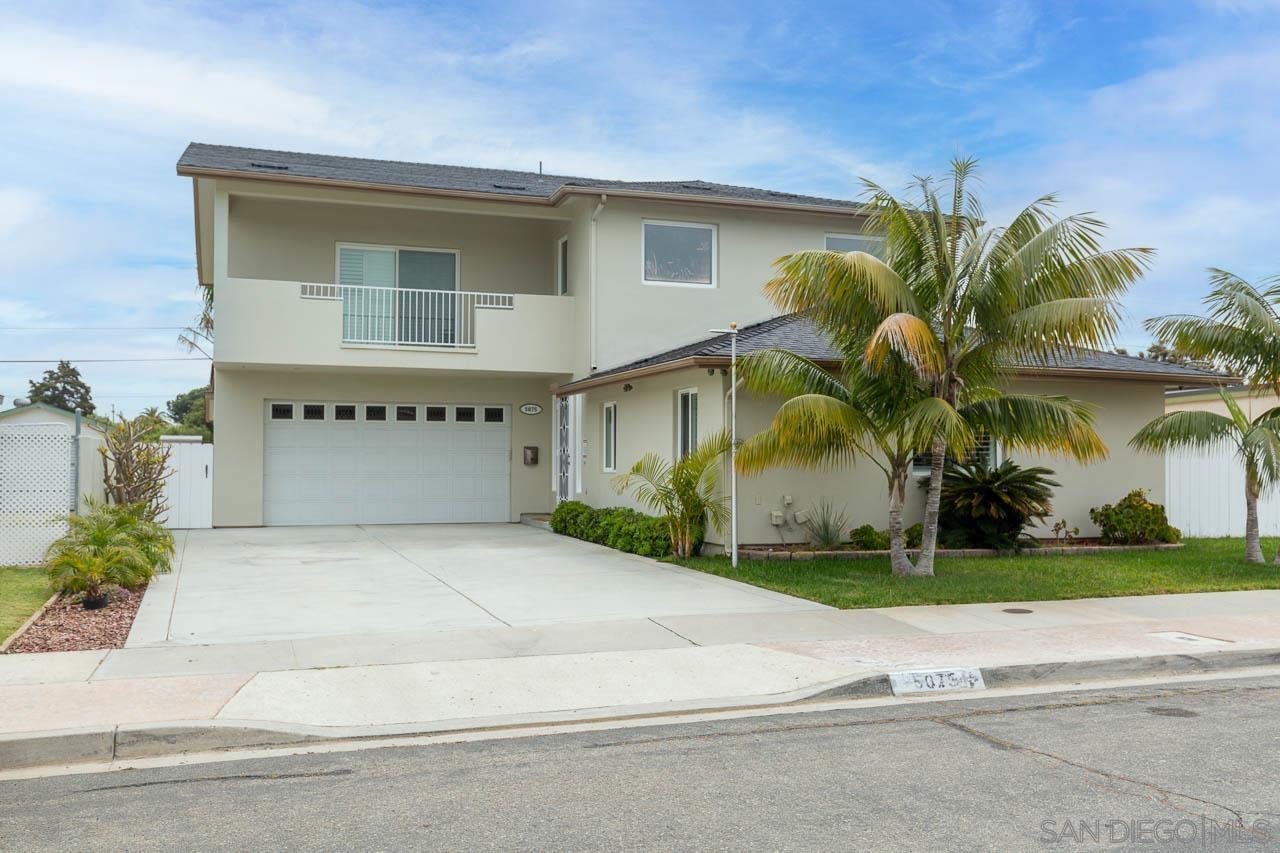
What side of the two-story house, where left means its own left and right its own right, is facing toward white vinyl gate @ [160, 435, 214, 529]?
right

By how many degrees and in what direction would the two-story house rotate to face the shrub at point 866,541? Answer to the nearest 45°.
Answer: approximately 45° to its left

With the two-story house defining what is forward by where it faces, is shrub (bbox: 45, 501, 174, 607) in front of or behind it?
in front

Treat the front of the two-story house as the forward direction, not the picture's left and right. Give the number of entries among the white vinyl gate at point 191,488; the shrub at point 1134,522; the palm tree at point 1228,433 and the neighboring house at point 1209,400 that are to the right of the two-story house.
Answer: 1

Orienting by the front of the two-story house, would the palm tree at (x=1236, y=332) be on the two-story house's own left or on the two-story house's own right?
on the two-story house's own left

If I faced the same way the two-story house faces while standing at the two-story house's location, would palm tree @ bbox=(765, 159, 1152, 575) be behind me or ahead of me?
ahead

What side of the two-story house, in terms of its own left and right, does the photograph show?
front

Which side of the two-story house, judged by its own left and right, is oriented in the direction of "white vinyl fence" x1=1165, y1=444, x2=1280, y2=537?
left

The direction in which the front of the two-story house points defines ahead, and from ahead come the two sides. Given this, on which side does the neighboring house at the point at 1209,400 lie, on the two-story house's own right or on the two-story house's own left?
on the two-story house's own left

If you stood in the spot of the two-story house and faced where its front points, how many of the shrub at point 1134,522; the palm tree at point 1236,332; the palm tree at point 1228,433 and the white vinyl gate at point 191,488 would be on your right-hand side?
1
